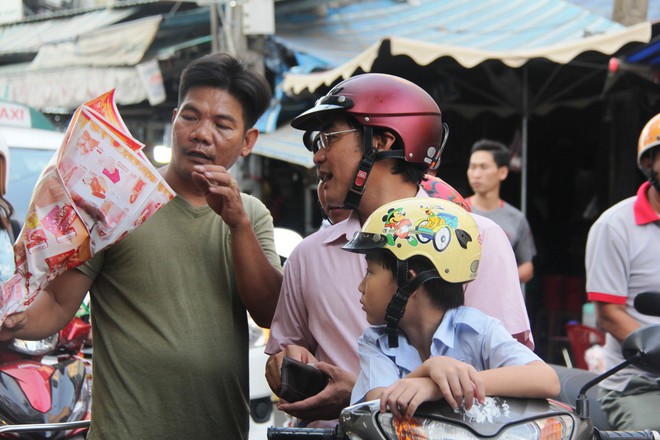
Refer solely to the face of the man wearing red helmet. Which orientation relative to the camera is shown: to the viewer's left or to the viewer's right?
to the viewer's left

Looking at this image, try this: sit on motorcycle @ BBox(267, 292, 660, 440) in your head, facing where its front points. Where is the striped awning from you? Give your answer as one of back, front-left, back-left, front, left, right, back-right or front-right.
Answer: back

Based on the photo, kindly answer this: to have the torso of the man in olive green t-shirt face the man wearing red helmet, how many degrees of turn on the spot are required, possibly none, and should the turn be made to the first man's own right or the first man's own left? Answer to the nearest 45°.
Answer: approximately 45° to the first man's own left

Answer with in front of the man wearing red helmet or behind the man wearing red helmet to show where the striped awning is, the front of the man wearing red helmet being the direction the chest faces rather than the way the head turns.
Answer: behind

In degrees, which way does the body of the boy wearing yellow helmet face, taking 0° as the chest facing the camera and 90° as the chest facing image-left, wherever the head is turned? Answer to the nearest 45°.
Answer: approximately 45°

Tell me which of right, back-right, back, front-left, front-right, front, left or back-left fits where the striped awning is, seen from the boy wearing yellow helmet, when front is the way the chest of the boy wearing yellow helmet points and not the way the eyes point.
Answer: back-right

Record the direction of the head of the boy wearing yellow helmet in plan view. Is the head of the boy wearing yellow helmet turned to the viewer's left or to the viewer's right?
to the viewer's left

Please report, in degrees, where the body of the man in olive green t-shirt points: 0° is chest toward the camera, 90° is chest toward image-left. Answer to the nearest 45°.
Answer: approximately 0°

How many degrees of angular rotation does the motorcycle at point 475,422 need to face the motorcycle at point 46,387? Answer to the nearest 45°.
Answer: approximately 135° to its right
